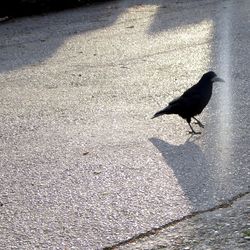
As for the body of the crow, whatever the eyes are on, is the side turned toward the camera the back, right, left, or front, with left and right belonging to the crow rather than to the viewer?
right
